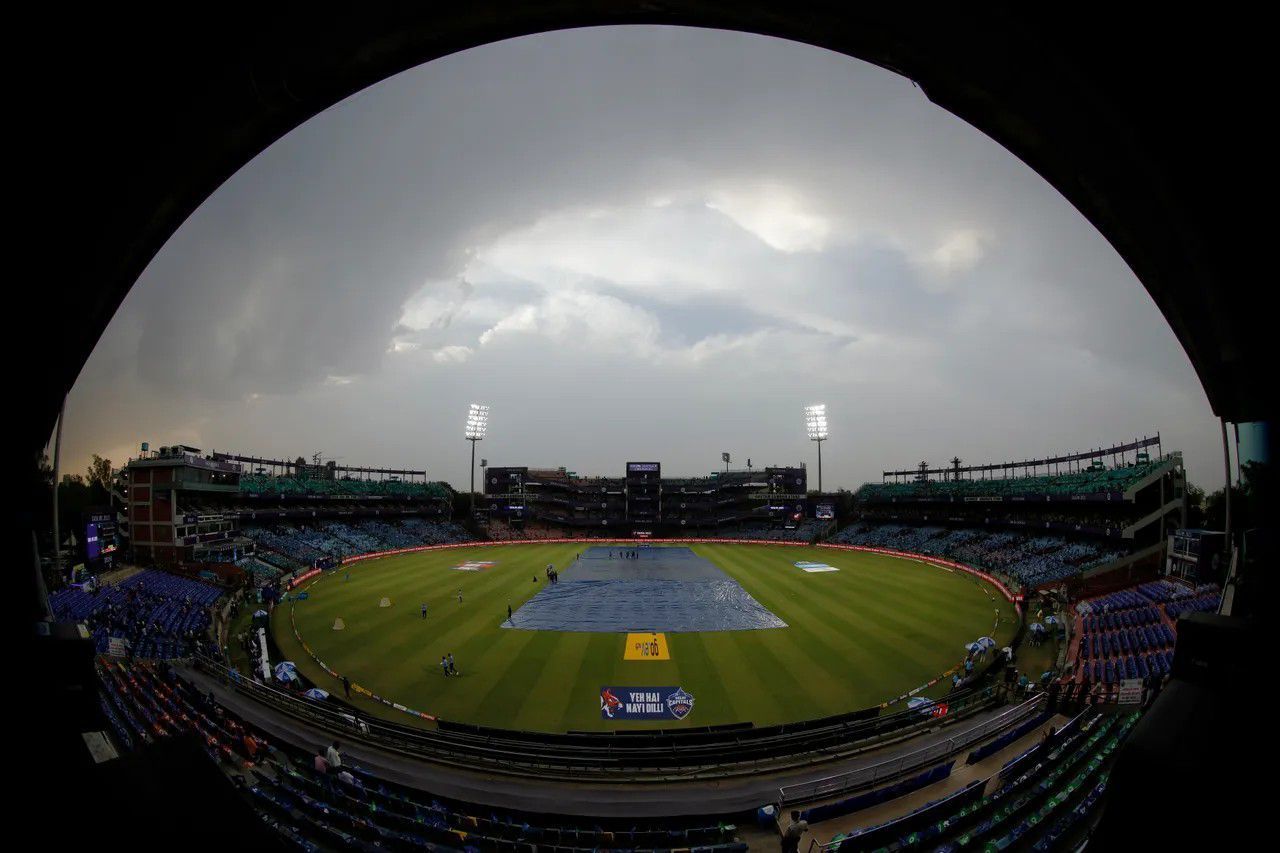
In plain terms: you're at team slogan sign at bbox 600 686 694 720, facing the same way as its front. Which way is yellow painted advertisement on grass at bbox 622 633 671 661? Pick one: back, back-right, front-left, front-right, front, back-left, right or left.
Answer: back

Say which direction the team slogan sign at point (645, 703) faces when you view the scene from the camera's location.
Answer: facing the viewer
